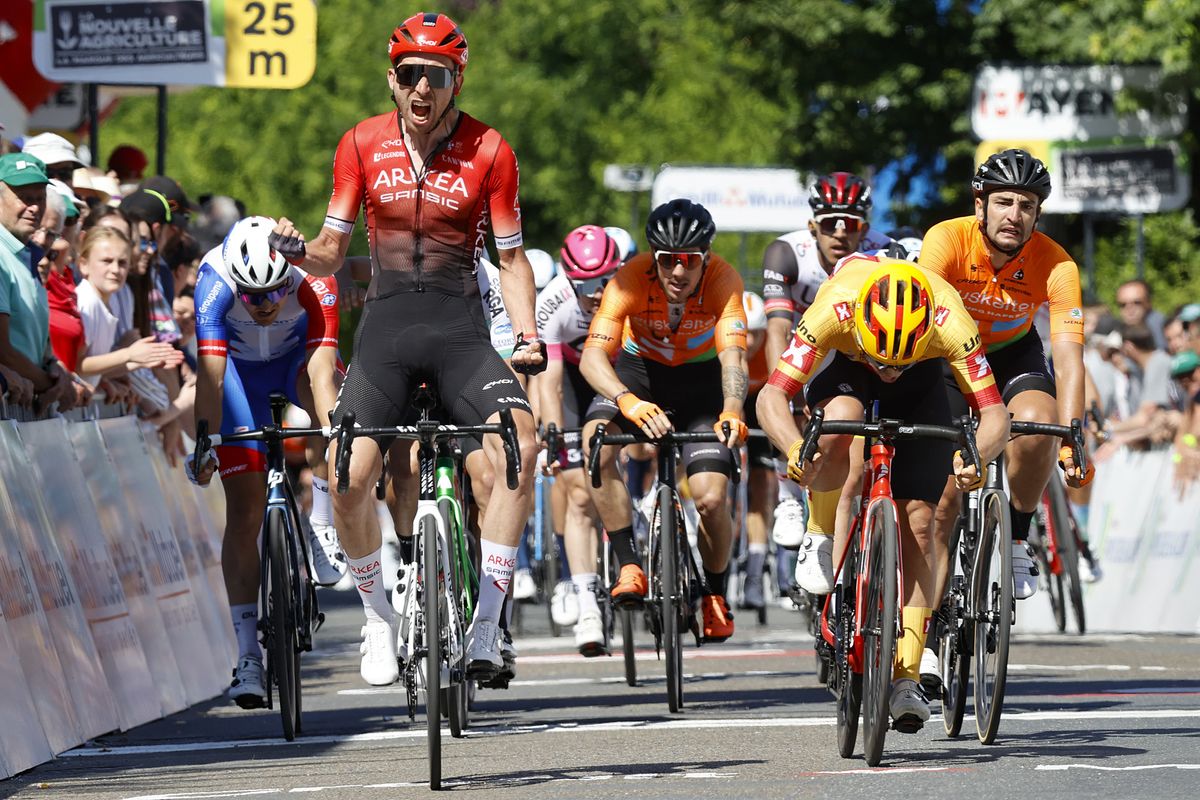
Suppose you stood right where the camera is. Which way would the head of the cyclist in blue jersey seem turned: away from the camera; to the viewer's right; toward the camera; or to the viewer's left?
toward the camera

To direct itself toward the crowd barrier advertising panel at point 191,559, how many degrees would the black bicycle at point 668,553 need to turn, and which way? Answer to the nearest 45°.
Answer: approximately 135° to its right

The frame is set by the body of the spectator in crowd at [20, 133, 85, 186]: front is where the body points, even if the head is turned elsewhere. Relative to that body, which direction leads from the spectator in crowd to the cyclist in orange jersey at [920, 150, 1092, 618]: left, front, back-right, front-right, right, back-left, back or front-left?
front

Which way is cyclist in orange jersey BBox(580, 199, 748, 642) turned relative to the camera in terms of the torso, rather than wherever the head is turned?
toward the camera

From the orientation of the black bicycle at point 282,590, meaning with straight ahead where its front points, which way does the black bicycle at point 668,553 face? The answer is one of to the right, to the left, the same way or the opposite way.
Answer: the same way

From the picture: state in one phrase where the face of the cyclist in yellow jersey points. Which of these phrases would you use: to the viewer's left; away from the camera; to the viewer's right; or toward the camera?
toward the camera

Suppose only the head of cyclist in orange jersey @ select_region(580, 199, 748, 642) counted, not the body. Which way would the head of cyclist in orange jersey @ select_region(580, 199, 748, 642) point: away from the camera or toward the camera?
toward the camera

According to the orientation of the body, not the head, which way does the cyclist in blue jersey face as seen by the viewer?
toward the camera

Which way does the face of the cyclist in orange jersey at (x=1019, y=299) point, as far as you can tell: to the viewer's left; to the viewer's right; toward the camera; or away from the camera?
toward the camera

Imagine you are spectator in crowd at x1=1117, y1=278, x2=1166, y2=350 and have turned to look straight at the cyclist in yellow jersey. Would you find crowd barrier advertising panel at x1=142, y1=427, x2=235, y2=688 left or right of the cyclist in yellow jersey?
right

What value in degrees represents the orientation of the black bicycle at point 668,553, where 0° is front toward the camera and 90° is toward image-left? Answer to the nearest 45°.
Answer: approximately 0°

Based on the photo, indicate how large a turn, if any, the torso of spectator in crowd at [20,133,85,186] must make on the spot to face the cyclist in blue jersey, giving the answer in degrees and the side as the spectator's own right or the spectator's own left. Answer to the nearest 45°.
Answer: approximately 45° to the spectator's own right

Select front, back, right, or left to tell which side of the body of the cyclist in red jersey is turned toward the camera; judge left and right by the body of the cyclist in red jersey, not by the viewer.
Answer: front

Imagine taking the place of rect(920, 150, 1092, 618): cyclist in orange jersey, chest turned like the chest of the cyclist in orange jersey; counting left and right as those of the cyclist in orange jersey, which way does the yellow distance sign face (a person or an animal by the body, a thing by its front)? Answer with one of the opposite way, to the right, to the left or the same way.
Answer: the same way
